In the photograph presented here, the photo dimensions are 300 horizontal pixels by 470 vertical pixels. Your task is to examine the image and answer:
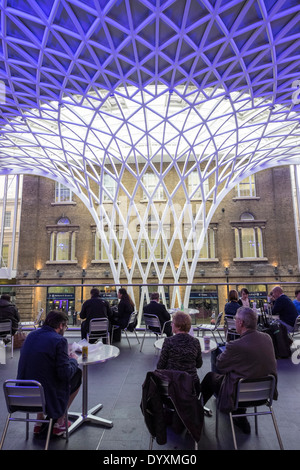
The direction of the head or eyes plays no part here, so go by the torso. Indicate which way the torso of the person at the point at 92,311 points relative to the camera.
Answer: away from the camera

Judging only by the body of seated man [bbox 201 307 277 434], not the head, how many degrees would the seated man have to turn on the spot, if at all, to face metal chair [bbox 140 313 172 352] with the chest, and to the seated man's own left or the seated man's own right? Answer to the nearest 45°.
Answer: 0° — they already face it

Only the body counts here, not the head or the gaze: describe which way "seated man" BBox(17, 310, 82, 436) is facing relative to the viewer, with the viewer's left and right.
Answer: facing away from the viewer and to the right of the viewer

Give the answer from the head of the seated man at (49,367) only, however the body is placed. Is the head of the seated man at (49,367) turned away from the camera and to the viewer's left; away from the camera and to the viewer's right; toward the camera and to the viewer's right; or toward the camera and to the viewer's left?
away from the camera and to the viewer's right
